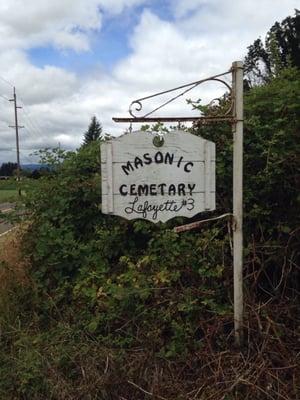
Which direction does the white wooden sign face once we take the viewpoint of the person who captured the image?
facing the viewer

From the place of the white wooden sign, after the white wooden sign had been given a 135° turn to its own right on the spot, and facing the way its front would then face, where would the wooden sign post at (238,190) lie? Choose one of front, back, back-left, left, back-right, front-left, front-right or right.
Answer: back-right
